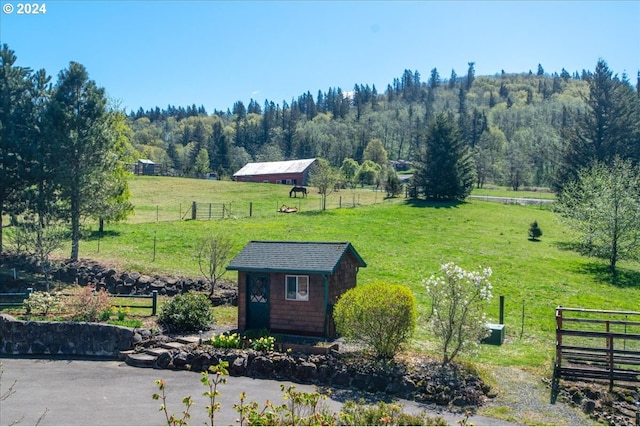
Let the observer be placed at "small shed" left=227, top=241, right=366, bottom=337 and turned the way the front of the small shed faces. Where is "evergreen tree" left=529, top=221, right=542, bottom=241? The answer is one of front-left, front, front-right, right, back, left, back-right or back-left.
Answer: back

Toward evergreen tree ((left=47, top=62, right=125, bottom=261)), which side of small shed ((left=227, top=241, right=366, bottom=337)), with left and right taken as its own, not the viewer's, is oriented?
right

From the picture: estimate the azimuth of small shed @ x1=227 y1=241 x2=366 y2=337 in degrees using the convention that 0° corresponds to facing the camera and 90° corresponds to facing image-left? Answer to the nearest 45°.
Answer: approximately 45°

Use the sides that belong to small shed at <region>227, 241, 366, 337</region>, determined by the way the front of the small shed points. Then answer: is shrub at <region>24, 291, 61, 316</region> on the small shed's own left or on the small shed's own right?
on the small shed's own right

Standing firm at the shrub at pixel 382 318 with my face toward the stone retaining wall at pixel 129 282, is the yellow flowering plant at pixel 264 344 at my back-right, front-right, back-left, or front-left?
front-left

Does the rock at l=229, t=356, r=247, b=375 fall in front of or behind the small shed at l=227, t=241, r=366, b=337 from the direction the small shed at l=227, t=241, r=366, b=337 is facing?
in front

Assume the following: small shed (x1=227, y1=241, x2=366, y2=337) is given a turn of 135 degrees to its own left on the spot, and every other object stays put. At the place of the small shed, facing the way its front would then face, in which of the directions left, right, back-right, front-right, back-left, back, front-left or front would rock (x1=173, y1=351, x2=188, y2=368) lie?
back-right

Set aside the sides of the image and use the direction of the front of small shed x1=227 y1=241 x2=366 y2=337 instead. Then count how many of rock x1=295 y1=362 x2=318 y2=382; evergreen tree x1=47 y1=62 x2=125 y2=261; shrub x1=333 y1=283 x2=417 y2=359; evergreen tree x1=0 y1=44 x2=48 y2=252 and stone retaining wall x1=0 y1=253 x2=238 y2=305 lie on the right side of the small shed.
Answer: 3

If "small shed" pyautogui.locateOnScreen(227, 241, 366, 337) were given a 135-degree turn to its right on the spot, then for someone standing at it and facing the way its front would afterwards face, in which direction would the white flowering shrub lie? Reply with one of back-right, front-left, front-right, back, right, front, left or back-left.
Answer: back-right

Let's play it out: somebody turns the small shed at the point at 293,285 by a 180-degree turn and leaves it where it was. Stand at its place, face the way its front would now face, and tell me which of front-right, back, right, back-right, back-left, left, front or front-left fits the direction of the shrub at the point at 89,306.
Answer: back-left

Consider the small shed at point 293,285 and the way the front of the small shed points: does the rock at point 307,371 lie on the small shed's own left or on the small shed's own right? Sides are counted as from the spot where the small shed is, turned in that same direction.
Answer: on the small shed's own left

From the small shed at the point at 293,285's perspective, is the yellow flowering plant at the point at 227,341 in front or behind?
in front

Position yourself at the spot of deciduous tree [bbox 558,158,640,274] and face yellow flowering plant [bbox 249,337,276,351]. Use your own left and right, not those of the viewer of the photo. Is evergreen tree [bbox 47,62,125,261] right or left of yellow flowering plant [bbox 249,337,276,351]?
right

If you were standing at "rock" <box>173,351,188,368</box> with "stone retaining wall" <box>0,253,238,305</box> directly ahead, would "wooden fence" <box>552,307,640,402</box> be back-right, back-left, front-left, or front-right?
back-right
